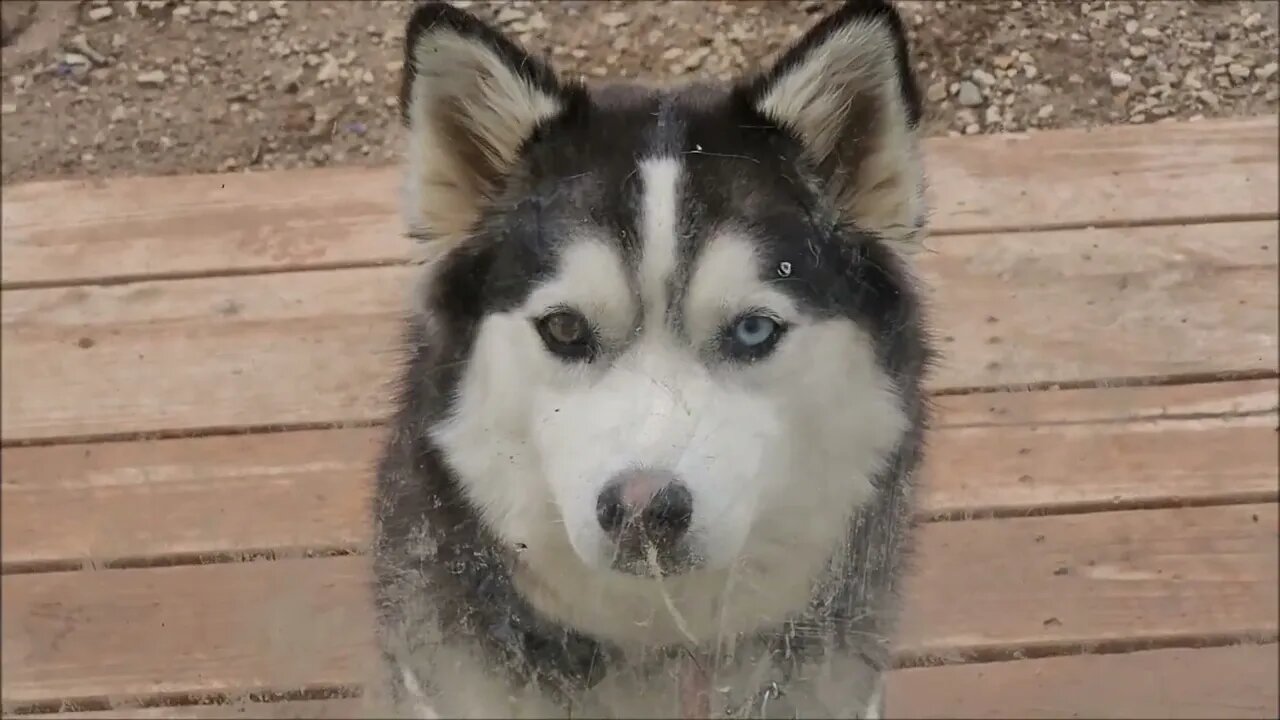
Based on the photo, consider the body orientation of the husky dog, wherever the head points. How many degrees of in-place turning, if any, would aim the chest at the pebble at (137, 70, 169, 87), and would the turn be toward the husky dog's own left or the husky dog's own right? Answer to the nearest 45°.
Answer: approximately 135° to the husky dog's own right

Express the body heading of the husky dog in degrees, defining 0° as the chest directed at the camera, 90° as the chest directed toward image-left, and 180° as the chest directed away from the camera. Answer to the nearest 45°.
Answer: approximately 0°

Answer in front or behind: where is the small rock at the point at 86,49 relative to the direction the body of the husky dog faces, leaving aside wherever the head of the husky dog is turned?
behind

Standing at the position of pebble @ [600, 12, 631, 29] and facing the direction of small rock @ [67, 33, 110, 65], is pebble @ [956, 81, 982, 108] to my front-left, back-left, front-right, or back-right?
back-left

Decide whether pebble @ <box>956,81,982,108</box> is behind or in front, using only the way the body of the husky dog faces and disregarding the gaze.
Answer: behind

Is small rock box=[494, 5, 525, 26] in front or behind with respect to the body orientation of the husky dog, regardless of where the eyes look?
behind

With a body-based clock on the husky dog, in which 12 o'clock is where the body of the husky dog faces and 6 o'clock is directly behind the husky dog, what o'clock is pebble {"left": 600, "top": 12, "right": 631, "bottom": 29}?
The pebble is roughly at 6 o'clock from the husky dog.
